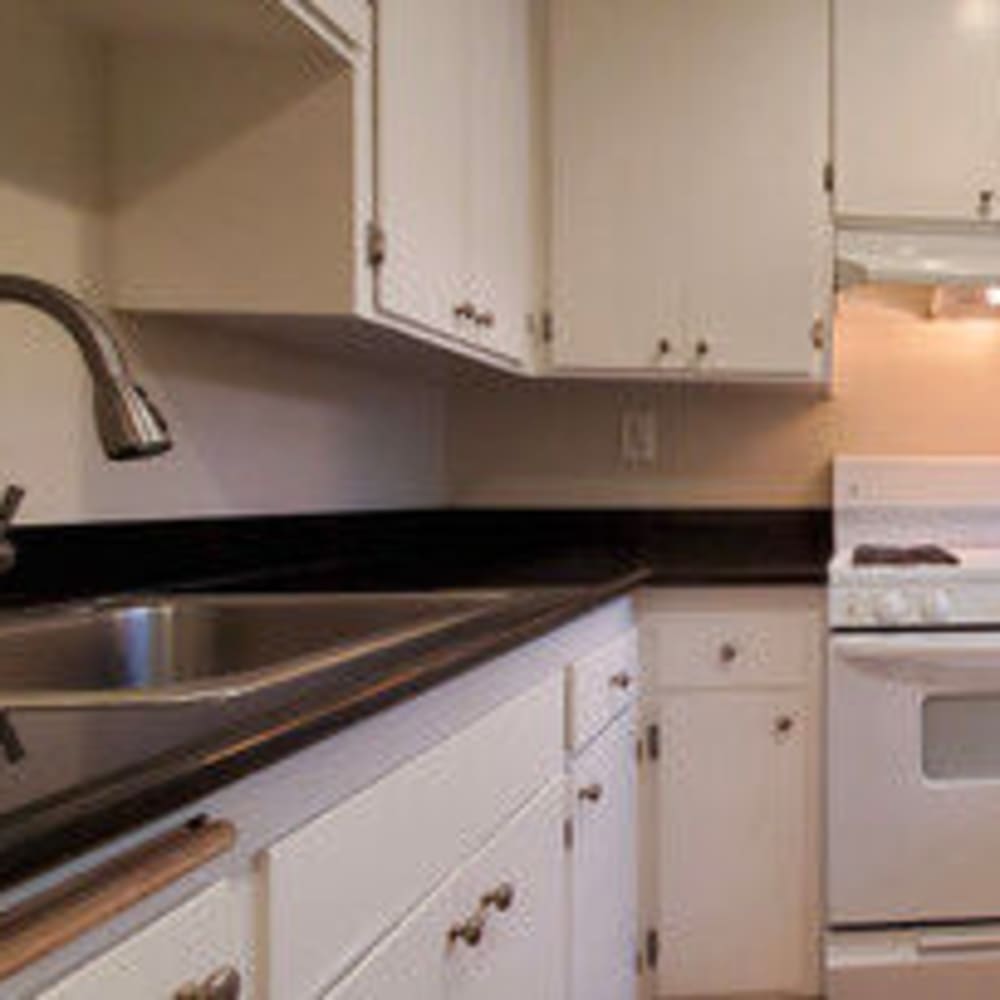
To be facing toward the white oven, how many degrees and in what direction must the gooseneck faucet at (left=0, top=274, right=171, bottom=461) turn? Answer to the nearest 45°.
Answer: approximately 45° to its left

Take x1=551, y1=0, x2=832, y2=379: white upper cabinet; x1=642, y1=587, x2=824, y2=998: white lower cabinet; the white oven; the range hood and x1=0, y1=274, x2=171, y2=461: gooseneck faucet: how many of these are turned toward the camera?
4

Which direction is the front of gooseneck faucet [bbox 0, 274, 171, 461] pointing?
to the viewer's right

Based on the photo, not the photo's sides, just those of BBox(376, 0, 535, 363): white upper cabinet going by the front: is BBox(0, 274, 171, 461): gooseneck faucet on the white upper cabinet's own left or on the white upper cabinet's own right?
on the white upper cabinet's own right

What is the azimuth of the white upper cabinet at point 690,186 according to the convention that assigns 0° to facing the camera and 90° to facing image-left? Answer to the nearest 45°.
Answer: approximately 0°
